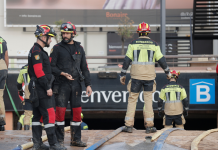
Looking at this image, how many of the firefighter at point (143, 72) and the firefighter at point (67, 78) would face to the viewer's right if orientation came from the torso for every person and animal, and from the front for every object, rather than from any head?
0

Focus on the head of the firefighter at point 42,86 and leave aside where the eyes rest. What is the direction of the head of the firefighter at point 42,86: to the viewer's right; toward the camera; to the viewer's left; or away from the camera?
to the viewer's right

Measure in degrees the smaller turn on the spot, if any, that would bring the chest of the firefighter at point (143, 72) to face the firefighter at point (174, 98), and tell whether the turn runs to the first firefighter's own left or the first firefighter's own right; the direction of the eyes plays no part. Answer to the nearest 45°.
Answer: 0° — they already face them

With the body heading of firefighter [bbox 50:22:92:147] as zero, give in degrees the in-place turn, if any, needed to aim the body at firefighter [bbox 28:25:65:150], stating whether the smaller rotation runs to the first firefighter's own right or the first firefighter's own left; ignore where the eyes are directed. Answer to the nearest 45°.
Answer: approximately 45° to the first firefighter's own right

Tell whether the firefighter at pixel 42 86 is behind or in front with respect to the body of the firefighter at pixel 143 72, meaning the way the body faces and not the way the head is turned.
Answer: behind

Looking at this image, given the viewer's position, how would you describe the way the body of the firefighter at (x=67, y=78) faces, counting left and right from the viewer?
facing the viewer

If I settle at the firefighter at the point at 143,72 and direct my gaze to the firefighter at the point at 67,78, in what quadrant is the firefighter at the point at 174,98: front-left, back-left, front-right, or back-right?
back-right

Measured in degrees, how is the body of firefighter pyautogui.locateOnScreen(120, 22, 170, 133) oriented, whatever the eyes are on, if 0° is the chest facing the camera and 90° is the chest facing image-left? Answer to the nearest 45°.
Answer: approximately 180°

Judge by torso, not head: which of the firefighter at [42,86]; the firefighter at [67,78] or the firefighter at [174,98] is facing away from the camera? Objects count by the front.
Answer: the firefighter at [174,98]

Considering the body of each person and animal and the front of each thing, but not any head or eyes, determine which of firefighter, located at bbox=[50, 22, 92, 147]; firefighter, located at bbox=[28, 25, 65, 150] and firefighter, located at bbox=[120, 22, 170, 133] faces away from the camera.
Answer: firefighter, located at bbox=[120, 22, 170, 133]
